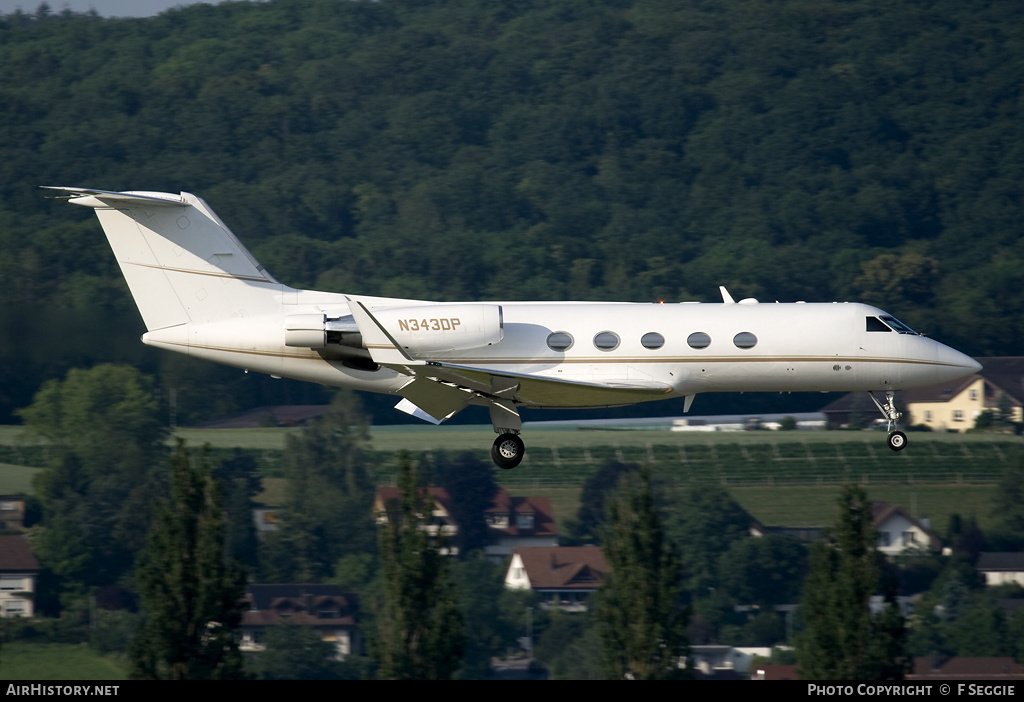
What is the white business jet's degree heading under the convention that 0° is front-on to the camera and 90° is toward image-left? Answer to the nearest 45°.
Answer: approximately 270°
